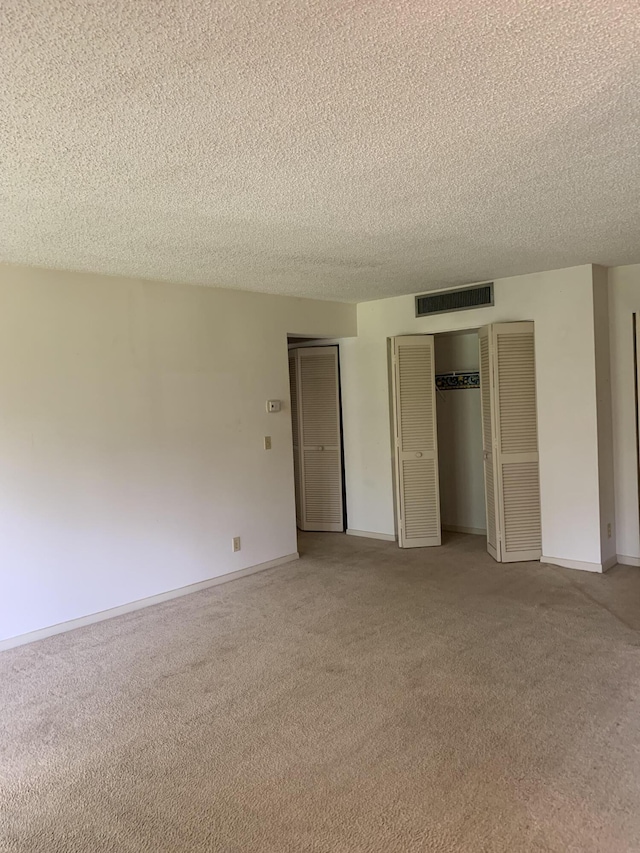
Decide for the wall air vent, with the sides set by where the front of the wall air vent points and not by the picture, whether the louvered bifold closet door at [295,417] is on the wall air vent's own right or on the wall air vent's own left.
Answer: on the wall air vent's own right

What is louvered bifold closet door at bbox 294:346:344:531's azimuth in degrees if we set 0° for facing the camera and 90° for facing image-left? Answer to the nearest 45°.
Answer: approximately 0°

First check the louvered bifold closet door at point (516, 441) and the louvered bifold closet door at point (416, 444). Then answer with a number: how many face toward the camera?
2

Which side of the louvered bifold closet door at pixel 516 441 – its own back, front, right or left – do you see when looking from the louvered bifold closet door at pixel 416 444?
right

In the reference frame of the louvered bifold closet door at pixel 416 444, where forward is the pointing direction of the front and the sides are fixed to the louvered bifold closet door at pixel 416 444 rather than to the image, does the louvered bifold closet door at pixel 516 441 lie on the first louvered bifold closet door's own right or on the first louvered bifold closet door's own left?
on the first louvered bifold closet door's own left

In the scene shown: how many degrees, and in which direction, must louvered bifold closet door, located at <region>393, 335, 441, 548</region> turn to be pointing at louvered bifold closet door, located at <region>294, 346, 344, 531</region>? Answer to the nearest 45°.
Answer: approximately 135° to its right

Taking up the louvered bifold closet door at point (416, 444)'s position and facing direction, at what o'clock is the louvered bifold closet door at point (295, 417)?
the louvered bifold closet door at point (295, 417) is roughly at 4 o'clock from the louvered bifold closet door at point (416, 444).

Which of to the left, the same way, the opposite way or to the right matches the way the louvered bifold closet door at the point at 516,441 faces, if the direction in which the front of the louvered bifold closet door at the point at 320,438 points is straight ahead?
the same way

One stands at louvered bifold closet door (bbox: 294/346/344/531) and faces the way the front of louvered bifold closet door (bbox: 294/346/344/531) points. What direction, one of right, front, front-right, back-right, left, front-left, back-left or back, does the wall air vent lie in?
front-left

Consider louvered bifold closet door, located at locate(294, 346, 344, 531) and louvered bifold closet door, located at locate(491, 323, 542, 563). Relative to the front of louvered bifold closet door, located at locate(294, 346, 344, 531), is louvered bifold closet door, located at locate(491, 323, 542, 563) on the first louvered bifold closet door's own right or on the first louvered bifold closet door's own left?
on the first louvered bifold closet door's own left

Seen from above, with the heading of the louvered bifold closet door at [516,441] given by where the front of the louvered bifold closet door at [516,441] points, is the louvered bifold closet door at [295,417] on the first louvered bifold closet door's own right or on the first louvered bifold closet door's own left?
on the first louvered bifold closet door's own right

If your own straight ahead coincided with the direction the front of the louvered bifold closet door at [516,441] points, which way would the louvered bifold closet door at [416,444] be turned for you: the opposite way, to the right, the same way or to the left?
the same way

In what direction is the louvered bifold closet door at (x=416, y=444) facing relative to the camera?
toward the camera

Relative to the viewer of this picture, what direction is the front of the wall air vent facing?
facing the viewer and to the left of the viewer
